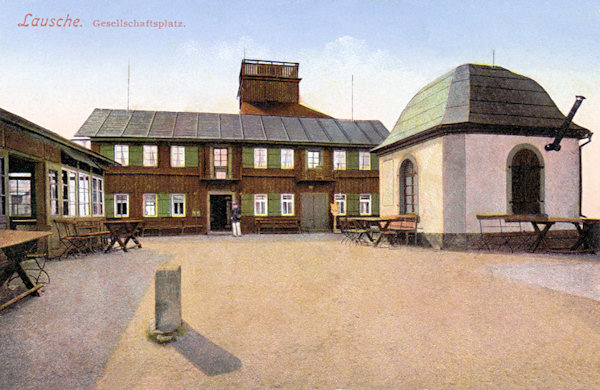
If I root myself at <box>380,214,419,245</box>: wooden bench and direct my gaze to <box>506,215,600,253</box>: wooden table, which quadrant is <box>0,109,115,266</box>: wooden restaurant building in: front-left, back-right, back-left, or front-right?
back-right

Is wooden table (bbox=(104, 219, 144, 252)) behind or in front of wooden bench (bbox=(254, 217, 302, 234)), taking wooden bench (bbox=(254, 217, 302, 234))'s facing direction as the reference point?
in front

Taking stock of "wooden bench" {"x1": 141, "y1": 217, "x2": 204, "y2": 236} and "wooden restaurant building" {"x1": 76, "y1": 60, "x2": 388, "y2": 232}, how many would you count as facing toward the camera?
2

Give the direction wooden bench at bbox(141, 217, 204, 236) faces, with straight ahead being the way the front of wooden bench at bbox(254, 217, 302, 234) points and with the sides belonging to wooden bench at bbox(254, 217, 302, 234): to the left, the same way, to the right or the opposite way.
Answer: the same way

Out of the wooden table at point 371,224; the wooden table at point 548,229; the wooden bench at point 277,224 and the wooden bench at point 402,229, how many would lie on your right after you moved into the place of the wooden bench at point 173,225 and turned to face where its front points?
0

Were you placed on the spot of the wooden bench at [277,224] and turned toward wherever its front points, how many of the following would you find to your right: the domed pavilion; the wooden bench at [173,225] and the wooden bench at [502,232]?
1

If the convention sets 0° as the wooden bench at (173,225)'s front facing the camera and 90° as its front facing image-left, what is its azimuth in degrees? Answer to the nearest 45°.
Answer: approximately 0°

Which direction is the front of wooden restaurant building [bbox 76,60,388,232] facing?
toward the camera

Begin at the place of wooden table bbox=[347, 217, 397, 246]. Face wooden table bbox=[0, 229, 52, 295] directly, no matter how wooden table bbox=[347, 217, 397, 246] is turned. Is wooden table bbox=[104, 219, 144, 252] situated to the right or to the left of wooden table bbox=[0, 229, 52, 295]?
right

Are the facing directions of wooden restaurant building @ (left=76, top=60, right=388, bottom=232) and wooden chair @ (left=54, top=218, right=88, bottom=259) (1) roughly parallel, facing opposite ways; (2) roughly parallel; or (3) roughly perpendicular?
roughly perpendicular

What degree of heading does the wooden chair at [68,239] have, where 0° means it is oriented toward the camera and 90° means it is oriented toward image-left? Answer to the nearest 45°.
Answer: approximately 315°

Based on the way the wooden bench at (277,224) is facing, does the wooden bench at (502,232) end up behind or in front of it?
in front

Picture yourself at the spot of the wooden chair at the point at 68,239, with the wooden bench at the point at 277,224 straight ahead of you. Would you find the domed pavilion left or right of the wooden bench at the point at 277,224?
right

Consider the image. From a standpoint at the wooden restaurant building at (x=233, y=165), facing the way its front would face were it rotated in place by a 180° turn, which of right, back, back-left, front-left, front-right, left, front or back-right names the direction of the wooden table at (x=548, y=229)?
back-right

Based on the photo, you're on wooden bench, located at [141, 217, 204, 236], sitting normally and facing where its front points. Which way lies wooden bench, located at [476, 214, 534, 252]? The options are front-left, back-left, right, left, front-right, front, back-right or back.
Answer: front-left

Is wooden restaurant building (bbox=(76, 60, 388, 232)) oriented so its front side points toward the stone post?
yes

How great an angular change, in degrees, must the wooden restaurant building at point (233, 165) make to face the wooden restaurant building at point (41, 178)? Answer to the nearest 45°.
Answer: approximately 45° to its right

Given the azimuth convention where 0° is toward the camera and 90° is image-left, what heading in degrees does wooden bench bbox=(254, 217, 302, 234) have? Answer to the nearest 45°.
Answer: approximately 0°
